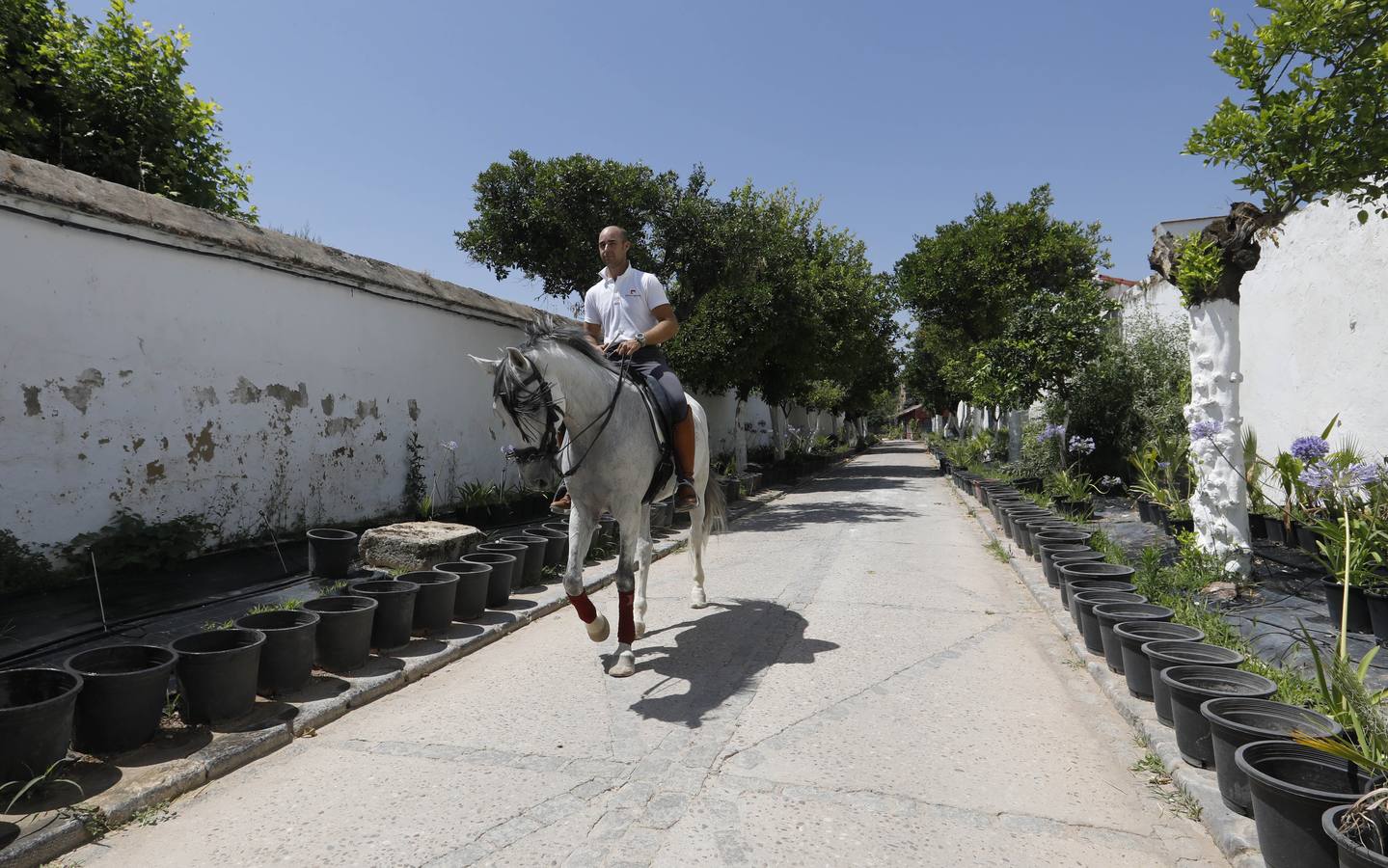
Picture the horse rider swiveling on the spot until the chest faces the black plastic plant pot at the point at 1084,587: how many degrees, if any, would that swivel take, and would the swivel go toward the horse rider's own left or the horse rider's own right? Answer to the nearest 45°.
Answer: approximately 135° to the horse rider's own left

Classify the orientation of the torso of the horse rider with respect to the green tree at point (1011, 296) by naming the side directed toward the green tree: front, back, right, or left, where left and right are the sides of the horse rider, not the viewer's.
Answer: back

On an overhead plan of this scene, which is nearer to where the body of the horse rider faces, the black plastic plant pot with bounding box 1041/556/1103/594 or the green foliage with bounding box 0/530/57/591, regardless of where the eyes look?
the green foliage

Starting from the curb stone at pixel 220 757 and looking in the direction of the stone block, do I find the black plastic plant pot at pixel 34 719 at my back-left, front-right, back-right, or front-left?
back-left

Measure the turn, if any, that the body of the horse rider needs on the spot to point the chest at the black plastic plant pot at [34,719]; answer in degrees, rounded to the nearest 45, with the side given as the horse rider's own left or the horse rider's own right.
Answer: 0° — they already face it

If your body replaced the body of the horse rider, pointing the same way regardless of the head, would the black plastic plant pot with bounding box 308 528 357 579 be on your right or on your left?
on your right

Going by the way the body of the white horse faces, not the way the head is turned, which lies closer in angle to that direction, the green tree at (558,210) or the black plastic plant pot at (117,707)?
the black plastic plant pot

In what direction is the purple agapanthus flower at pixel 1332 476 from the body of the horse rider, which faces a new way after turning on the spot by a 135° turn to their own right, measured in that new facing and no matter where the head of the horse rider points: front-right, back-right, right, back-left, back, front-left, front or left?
right

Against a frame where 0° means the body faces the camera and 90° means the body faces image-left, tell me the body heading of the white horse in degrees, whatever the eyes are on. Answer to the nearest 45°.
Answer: approximately 45°

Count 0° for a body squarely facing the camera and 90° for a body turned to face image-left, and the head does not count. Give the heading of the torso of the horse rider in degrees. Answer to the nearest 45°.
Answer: approximately 45°
